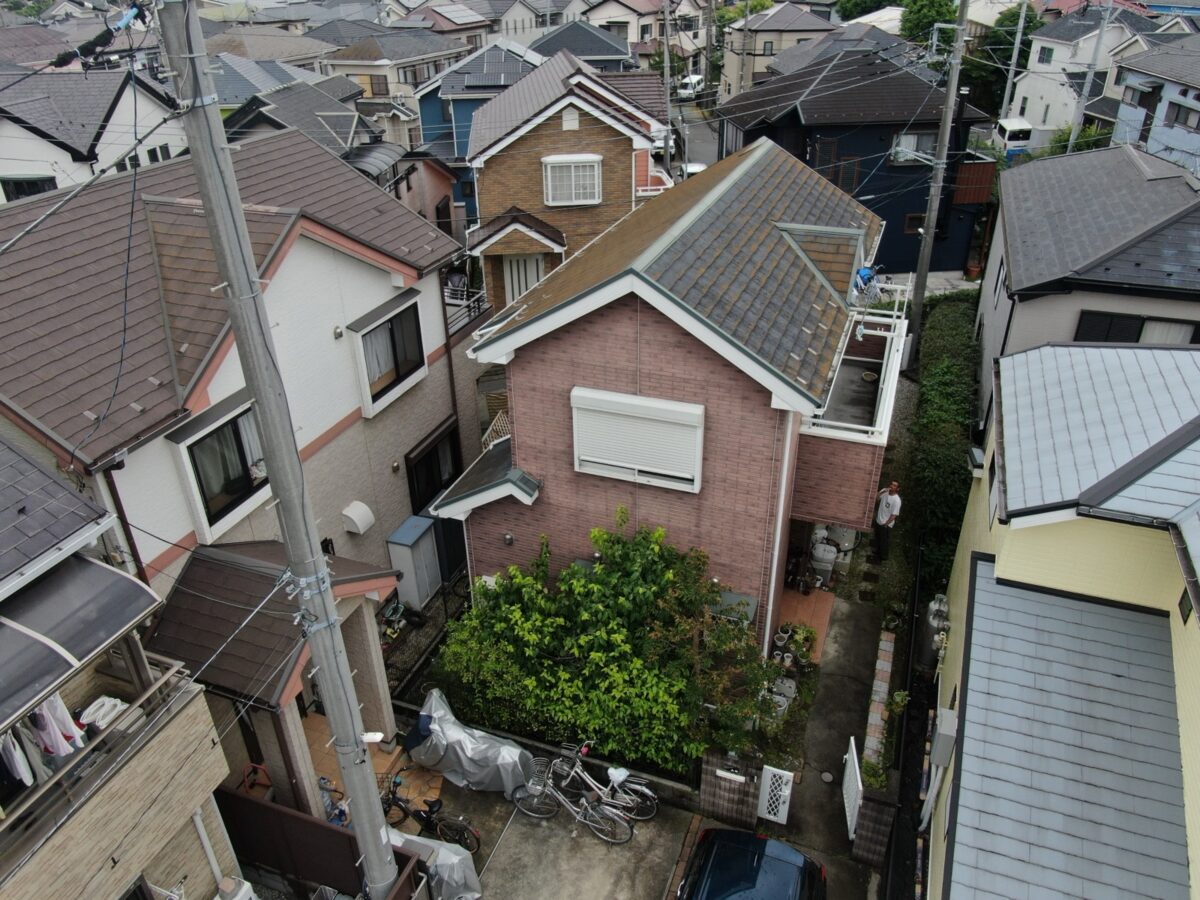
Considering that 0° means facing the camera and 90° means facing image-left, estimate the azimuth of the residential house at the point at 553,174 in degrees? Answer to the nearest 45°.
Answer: approximately 0°

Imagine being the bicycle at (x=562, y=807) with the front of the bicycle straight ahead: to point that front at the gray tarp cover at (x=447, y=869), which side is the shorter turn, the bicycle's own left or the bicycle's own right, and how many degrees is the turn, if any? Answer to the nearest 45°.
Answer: approximately 90° to the bicycle's own left

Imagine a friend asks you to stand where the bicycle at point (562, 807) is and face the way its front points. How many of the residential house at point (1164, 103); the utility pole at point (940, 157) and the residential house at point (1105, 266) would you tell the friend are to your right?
3

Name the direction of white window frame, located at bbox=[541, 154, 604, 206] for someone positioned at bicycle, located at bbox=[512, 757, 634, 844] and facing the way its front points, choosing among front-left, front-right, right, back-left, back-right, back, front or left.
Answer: front-right

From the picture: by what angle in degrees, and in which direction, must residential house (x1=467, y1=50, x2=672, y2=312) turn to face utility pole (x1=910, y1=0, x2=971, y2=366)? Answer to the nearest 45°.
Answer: approximately 90° to its left

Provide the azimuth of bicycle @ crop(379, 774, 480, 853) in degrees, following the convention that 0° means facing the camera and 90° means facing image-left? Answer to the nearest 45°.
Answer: approximately 135°

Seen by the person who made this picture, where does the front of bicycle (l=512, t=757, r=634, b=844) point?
facing away from the viewer and to the left of the viewer

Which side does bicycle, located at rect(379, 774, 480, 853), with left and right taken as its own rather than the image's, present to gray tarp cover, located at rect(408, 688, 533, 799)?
right
